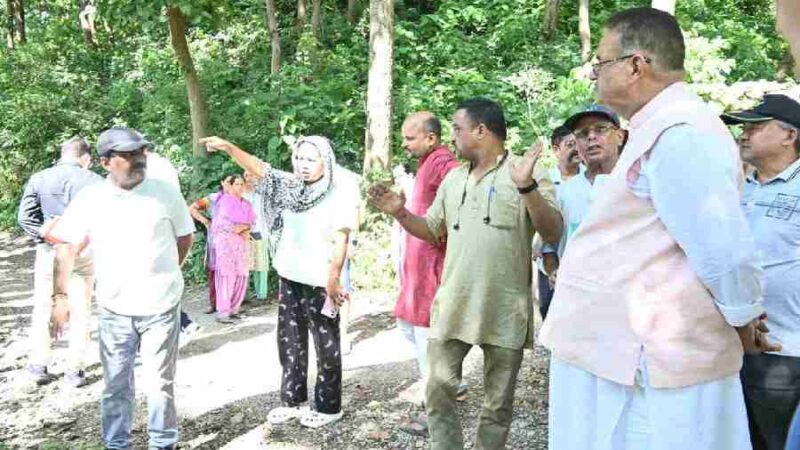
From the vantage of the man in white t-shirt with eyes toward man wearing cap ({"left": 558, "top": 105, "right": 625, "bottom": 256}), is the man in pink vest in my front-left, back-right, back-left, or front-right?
front-right

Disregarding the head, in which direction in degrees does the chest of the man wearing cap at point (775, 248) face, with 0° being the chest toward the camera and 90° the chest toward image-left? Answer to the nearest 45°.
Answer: approximately 45°

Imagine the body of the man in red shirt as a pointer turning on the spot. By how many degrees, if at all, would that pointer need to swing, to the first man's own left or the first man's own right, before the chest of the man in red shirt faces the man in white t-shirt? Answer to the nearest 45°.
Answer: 0° — they already face them

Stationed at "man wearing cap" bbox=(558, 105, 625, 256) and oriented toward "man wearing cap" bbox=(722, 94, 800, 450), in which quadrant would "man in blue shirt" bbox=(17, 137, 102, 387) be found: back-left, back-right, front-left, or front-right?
back-right

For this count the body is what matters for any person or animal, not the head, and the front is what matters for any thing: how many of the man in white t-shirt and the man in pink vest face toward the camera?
1

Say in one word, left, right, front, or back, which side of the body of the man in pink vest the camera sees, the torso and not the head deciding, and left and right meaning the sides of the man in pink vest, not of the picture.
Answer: left

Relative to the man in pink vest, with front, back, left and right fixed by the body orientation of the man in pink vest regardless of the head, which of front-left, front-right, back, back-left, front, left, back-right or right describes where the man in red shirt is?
front-right

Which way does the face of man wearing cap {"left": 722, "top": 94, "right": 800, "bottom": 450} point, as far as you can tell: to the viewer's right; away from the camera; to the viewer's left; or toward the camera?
to the viewer's left

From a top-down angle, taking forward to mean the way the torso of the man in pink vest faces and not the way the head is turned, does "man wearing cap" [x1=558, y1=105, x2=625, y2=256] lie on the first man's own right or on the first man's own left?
on the first man's own right

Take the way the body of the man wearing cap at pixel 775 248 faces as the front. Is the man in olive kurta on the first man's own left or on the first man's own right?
on the first man's own right

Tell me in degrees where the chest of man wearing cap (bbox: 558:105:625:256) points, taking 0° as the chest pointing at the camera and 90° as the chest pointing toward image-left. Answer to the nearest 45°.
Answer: approximately 45°

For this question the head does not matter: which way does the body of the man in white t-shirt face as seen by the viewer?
toward the camera
